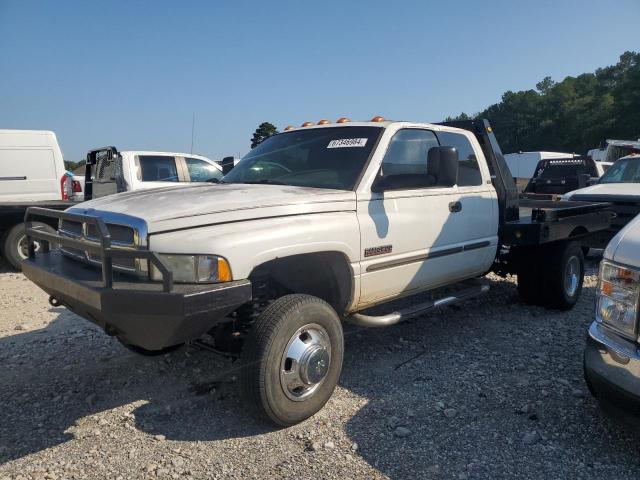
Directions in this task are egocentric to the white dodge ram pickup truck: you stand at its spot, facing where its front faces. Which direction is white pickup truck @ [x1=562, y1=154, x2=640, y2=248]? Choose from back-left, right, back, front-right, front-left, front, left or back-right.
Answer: back

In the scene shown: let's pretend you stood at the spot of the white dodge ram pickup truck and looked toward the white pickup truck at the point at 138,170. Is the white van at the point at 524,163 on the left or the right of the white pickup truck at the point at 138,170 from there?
right

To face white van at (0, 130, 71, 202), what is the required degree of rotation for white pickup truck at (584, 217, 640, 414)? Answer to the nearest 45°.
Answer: approximately 45° to its right

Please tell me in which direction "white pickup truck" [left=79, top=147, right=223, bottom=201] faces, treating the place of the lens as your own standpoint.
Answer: facing away from the viewer and to the right of the viewer

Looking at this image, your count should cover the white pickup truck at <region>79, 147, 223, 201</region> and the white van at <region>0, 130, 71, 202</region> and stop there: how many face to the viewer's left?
1

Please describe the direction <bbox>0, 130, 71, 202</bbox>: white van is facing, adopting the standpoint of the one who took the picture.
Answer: facing to the left of the viewer

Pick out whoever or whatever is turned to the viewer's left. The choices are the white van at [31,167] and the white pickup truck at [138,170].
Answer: the white van

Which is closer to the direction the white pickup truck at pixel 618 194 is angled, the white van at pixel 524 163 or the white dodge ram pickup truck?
the white dodge ram pickup truck

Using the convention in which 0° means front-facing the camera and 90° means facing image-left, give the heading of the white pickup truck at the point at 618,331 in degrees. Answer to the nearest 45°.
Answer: approximately 45°

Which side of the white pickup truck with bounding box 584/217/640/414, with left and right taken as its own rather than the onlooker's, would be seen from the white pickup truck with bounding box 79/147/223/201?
right

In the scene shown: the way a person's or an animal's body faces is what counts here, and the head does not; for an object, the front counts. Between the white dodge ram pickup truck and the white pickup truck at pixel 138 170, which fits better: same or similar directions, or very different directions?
very different directions

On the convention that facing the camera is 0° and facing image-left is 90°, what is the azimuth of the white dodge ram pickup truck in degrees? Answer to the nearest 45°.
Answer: approximately 45°

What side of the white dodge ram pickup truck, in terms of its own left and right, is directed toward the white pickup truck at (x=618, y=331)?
left
